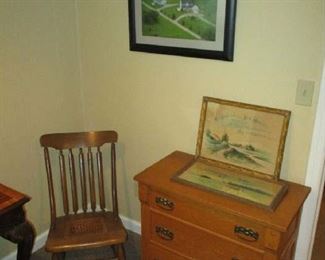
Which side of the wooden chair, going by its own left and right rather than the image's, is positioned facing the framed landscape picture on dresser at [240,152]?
left

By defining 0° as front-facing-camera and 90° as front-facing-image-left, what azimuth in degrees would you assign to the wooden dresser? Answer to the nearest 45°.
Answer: approximately 45°

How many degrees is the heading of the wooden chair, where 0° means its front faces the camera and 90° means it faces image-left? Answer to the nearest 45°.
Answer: approximately 0°

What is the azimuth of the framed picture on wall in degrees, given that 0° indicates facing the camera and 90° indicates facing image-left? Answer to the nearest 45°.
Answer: approximately 45°

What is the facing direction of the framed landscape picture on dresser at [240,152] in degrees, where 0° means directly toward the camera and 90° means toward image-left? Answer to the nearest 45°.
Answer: approximately 45°

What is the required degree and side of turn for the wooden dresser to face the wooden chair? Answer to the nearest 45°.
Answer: approximately 45° to its right

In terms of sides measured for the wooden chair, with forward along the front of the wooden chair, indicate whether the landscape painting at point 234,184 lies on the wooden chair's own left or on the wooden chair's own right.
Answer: on the wooden chair's own left
